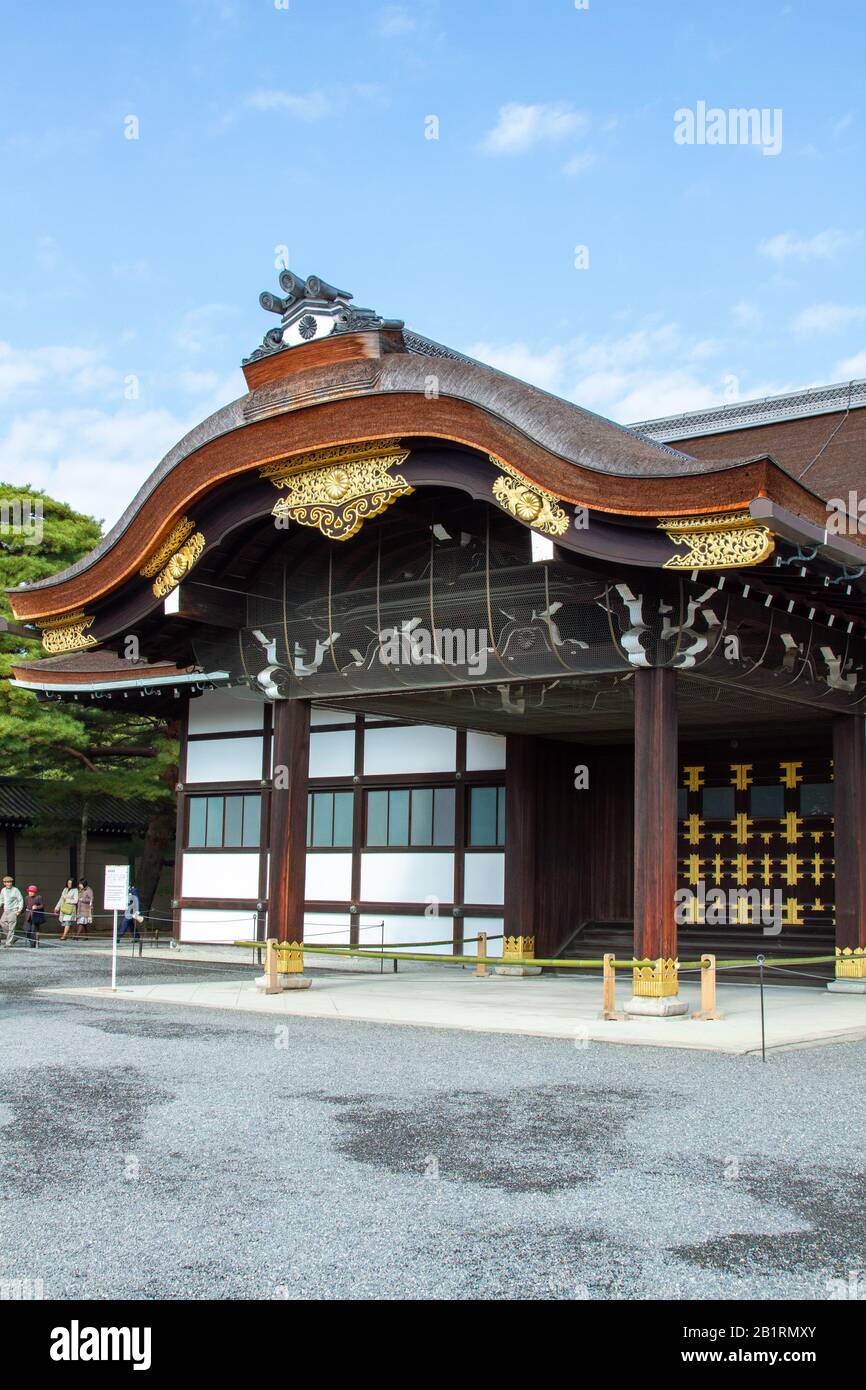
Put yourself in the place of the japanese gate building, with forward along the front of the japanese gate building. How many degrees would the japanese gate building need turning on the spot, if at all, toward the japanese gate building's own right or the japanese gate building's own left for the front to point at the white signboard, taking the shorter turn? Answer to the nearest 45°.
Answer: approximately 45° to the japanese gate building's own right

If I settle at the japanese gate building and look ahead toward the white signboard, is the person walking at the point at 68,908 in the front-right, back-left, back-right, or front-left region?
front-right

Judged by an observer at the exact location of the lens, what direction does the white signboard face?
facing the viewer

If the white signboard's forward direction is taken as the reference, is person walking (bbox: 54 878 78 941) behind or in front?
behind

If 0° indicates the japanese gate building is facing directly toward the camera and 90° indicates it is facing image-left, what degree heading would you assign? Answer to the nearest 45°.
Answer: approximately 45°

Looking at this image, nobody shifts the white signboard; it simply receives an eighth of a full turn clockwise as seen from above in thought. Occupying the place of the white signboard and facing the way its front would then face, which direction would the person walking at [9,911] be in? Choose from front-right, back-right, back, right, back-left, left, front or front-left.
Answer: back-right

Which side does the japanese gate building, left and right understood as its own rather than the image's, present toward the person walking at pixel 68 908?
right

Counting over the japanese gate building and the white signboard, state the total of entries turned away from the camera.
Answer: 0

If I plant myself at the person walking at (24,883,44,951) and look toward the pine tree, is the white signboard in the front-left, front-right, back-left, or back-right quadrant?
back-right

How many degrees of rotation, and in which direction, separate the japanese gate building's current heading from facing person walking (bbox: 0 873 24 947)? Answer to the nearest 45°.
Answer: approximately 90° to its right

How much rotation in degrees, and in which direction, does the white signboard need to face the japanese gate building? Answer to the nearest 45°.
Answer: approximately 90° to its left

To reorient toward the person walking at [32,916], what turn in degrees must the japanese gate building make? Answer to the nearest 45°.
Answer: approximately 90° to its right

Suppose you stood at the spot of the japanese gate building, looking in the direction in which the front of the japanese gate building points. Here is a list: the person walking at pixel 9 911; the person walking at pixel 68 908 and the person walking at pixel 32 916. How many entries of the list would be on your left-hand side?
0

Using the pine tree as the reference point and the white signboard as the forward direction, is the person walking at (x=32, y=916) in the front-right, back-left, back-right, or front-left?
front-right

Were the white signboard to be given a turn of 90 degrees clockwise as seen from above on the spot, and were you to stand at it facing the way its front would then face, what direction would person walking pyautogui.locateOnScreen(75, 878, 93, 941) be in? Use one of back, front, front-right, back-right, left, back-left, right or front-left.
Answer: right
